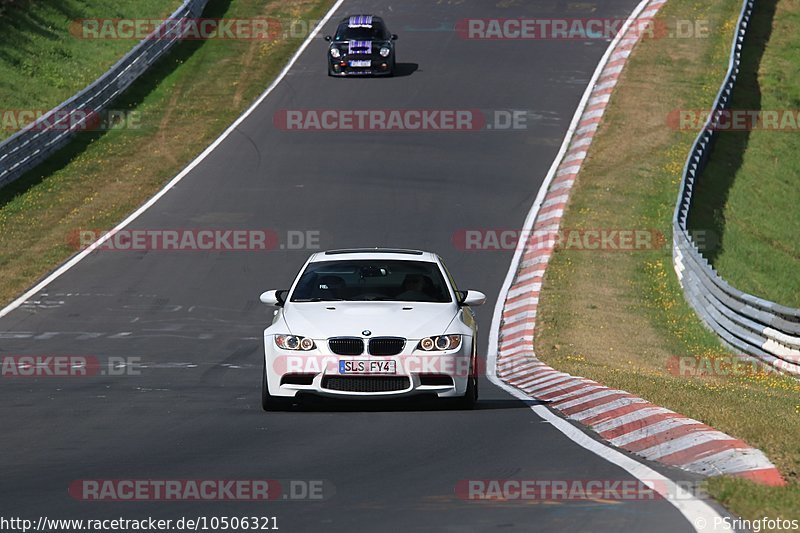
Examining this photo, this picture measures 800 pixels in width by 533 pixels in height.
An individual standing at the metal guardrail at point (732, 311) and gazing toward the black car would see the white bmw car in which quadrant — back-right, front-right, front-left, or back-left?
back-left

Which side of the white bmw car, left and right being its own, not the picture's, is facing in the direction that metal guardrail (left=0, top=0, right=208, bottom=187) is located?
back

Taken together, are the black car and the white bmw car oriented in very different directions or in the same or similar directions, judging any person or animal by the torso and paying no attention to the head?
same or similar directions

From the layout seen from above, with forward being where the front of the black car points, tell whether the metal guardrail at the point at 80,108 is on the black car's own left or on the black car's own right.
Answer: on the black car's own right

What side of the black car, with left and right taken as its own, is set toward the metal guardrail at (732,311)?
front

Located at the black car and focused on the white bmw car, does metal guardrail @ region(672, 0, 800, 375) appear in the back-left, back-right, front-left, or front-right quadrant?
front-left

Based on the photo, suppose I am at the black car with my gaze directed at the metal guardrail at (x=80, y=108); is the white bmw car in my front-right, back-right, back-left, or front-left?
front-left

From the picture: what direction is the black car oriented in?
toward the camera

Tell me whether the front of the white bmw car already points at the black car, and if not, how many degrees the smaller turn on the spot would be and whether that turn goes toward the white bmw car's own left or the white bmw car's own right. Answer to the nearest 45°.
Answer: approximately 180°

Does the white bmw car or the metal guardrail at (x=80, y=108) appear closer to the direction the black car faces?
the white bmw car

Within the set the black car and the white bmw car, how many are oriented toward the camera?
2

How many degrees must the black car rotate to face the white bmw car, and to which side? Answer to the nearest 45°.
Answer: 0° — it already faces it
